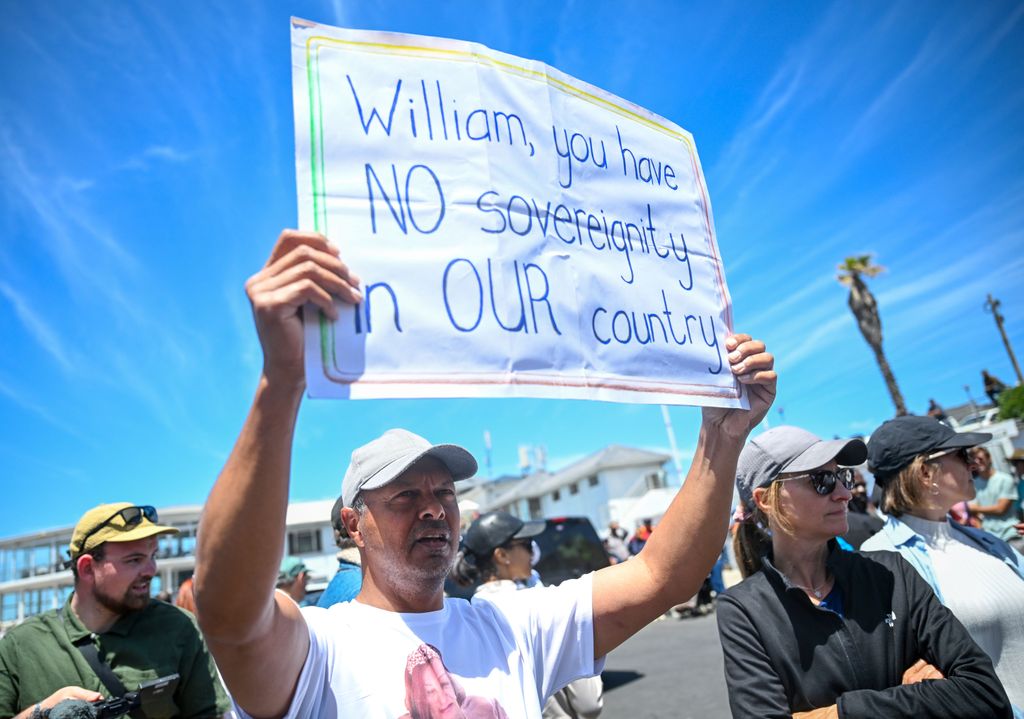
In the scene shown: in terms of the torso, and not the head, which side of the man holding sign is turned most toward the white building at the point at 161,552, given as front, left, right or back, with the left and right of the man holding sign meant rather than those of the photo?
back

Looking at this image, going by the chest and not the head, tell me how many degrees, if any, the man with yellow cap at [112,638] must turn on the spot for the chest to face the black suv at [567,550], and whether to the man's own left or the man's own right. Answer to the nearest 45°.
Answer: approximately 90° to the man's own left

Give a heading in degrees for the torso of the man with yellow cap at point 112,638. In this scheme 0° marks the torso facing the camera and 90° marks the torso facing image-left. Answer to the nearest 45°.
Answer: approximately 315°

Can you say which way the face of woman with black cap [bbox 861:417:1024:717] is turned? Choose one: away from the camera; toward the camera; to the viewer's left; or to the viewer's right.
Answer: to the viewer's right

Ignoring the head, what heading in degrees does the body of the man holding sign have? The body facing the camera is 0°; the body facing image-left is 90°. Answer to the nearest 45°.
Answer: approximately 315°

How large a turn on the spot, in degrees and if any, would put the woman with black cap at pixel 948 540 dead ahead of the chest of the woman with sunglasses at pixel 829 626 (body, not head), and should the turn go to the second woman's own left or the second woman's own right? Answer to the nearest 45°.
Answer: approximately 90° to the second woman's own left

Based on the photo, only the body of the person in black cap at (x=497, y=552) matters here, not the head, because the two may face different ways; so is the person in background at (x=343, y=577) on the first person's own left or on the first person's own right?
on the first person's own right
